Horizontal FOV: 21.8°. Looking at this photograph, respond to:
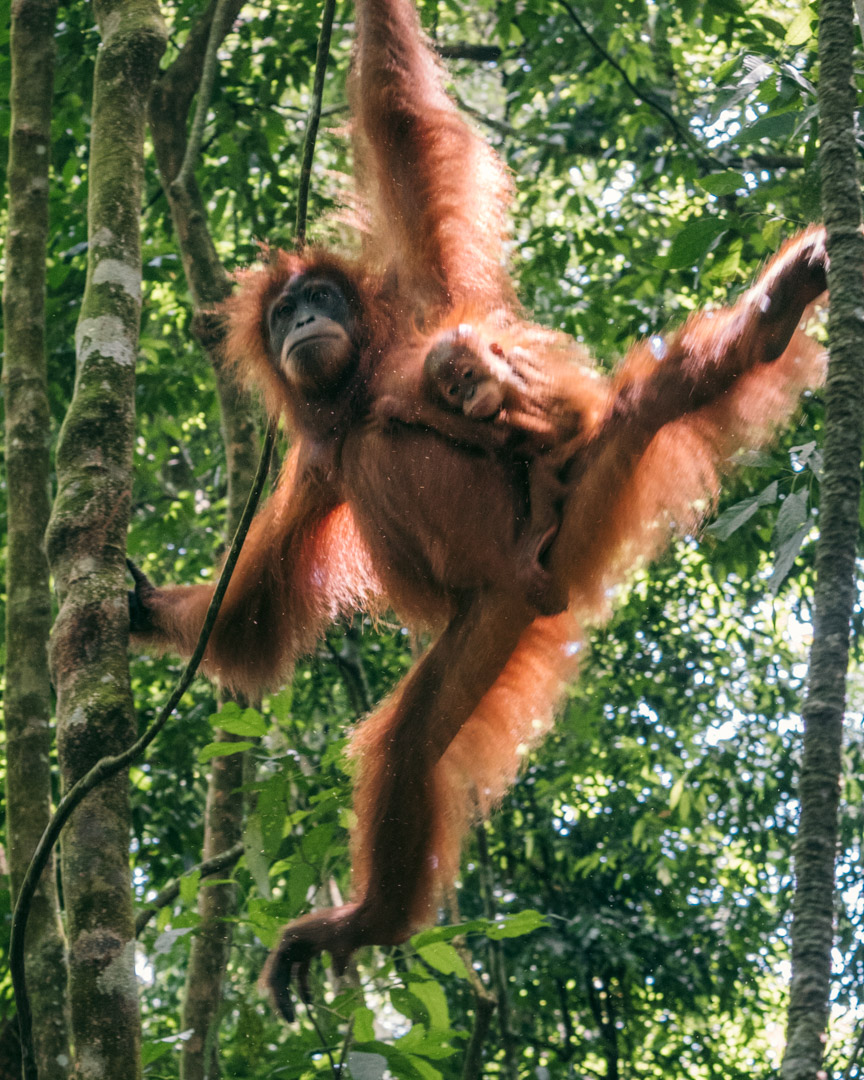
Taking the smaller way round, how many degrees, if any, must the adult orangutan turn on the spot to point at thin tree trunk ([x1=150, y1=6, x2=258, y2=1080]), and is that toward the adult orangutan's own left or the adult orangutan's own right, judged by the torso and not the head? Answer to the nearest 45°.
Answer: approximately 135° to the adult orangutan's own right

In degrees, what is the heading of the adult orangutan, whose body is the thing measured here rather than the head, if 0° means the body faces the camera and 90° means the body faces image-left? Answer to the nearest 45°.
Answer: approximately 0°
